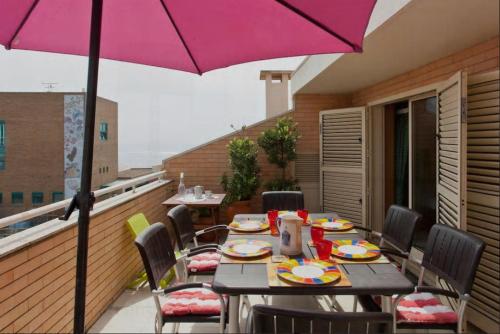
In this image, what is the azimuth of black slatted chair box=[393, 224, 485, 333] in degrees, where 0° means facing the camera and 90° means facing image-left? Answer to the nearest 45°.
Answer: approximately 45°

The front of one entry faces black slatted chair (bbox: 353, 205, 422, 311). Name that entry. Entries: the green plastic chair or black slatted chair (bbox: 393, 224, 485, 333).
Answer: the green plastic chair

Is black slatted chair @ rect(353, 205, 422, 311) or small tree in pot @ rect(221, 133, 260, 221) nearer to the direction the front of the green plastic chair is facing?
the black slatted chair

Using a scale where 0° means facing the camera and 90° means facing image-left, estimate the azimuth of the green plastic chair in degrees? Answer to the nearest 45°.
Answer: approximately 315°

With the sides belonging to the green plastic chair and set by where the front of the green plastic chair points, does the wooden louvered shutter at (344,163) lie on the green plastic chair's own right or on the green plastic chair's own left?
on the green plastic chair's own left

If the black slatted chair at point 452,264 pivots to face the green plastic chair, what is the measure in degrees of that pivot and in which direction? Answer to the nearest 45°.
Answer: approximately 45° to its right

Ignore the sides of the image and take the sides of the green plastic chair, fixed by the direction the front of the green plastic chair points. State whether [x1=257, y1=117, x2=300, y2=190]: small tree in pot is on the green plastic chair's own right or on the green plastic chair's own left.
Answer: on the green plastic chair's own left

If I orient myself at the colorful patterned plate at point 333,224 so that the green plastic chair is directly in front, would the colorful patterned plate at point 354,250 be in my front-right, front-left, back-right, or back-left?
back-left
